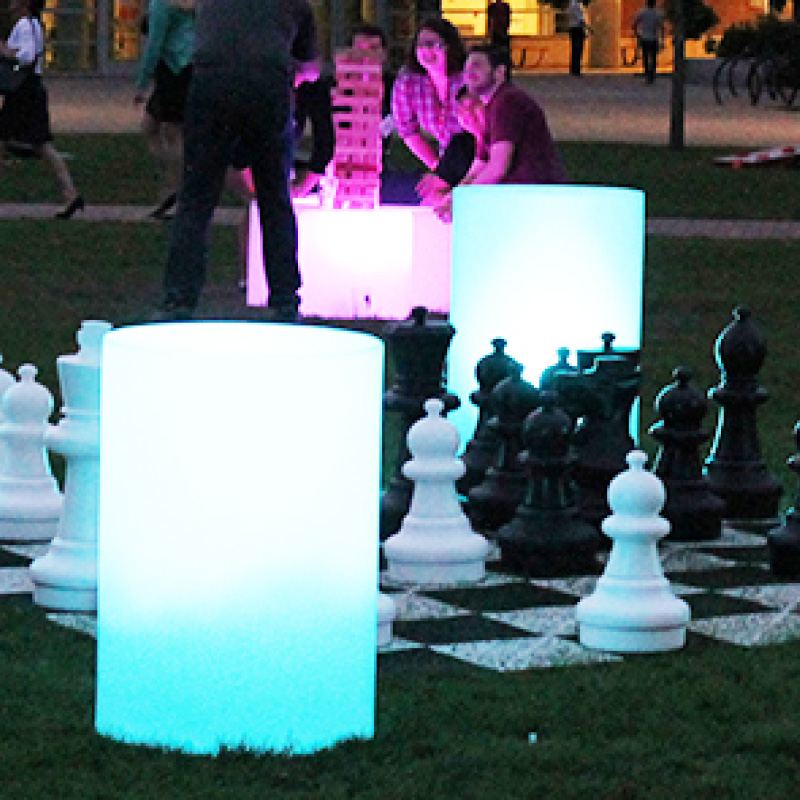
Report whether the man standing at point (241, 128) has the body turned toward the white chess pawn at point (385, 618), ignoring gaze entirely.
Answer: no

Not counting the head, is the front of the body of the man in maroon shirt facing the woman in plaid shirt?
no

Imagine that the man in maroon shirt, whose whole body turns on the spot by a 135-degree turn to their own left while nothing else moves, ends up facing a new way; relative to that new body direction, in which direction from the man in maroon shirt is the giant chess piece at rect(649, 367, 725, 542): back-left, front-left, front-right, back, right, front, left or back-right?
front-right

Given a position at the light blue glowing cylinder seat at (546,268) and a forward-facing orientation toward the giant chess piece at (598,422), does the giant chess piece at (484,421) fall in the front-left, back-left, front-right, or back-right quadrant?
front-right

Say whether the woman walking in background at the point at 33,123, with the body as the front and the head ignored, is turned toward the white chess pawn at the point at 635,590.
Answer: no

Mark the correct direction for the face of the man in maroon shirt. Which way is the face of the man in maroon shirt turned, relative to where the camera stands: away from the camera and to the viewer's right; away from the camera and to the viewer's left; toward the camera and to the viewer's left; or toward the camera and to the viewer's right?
toward the camera and to the viewer's left

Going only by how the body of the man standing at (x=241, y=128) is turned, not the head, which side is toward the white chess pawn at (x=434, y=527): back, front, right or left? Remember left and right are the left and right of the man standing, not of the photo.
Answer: back

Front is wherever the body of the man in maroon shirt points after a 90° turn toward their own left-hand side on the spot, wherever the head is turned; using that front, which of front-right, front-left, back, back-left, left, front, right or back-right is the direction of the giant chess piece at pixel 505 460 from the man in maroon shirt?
front

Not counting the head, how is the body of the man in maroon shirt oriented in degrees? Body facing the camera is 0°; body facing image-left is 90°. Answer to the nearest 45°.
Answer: approximately 90°

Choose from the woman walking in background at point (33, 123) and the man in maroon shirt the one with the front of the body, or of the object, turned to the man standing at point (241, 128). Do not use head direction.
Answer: the man in maroon shirt

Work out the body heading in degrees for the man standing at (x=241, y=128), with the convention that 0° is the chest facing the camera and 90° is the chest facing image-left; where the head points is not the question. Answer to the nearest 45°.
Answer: approximately 180°
